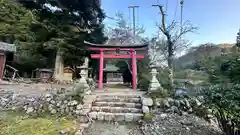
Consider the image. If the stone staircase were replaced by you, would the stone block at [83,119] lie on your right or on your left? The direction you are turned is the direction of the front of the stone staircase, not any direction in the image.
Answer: on your right

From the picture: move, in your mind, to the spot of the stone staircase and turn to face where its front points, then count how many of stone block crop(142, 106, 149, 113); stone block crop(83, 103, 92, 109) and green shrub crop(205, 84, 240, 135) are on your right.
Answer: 1

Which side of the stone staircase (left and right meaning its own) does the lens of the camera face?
front

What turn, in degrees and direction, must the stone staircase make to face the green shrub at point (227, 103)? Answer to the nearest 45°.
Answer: approximately 45° to its left

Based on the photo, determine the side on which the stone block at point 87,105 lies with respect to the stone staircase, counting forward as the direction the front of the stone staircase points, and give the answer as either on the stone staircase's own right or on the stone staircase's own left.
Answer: on the stone staircase's own right

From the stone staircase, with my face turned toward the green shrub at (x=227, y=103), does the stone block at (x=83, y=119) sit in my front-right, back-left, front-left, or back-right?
back-right

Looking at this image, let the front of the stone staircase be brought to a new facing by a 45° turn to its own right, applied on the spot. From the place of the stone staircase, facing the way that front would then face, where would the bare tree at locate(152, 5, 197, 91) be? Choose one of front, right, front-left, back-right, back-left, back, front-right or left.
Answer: back

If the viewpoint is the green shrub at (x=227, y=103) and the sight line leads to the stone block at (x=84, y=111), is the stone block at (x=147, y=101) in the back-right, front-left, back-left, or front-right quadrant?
front-right

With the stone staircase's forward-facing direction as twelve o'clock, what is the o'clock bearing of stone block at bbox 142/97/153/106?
The stone block is roughly at 9 o'clock from the stone staircase.

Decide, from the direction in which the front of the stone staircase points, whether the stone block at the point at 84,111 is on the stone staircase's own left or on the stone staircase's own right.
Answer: on the stone staircase's own right

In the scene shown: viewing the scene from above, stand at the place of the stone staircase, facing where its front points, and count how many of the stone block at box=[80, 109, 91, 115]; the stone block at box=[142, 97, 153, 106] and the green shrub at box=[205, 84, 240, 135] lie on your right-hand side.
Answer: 1
